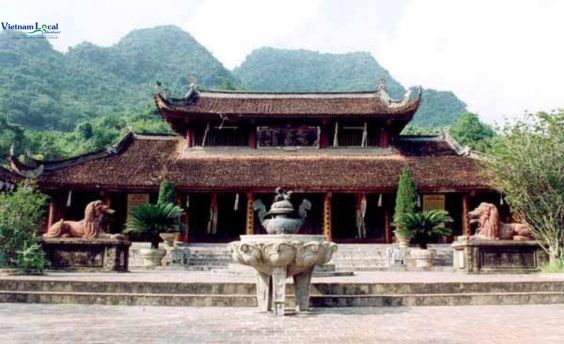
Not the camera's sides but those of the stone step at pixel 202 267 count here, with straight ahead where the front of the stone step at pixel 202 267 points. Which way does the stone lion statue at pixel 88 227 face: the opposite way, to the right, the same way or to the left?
to the left

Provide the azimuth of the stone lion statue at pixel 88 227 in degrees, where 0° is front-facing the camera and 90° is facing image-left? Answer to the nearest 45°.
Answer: approximately 270°

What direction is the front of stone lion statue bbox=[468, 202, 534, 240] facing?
to the viewer's left

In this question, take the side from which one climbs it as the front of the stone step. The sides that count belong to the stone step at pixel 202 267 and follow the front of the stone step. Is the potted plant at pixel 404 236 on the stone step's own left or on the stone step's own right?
on the stone step's own left

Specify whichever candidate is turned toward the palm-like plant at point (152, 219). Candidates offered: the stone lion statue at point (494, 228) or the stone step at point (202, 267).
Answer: the stone lion statue

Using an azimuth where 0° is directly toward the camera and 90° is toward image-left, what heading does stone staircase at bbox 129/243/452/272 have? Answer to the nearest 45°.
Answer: approximately 0°

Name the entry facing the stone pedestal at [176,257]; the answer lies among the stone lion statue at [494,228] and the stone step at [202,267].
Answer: the stone lion statue
